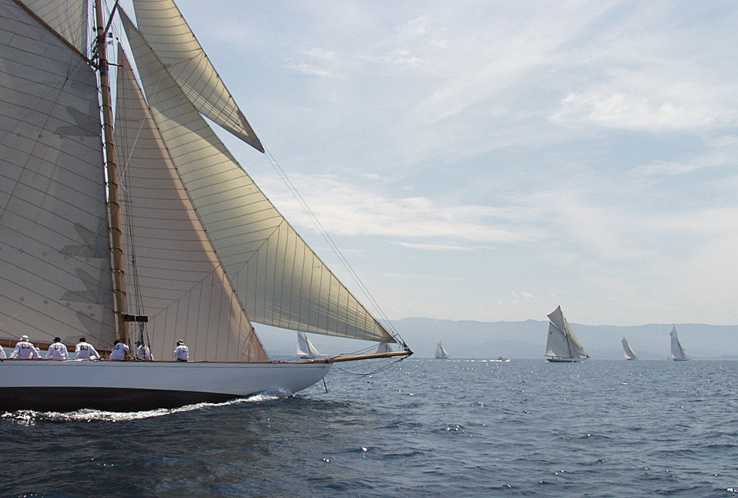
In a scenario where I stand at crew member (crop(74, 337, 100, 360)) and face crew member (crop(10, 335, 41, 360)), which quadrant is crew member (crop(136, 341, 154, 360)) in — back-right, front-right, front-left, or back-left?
back-right

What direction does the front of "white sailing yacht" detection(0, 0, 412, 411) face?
to the viewer's right
